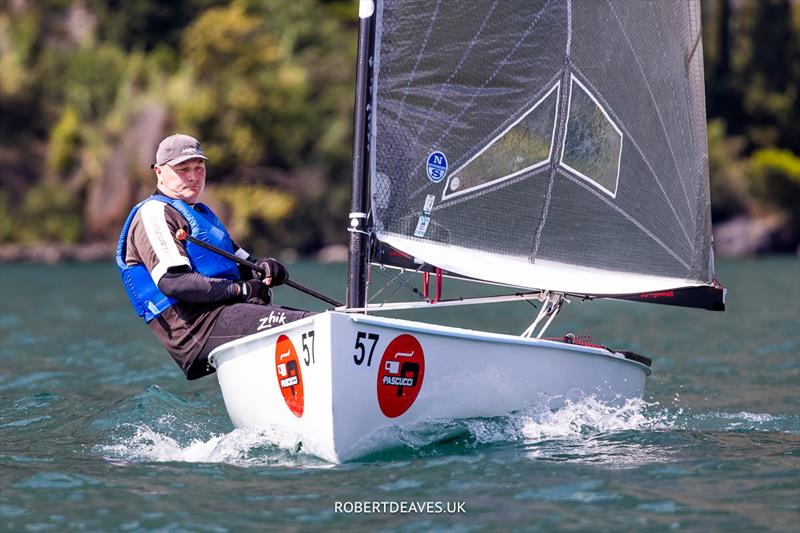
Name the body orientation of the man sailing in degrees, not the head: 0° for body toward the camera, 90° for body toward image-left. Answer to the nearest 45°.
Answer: approximately 315°

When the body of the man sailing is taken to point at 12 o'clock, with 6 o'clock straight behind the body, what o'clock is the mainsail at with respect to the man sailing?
The mainsail is roughly at 10 o'clock from the man sailing.
